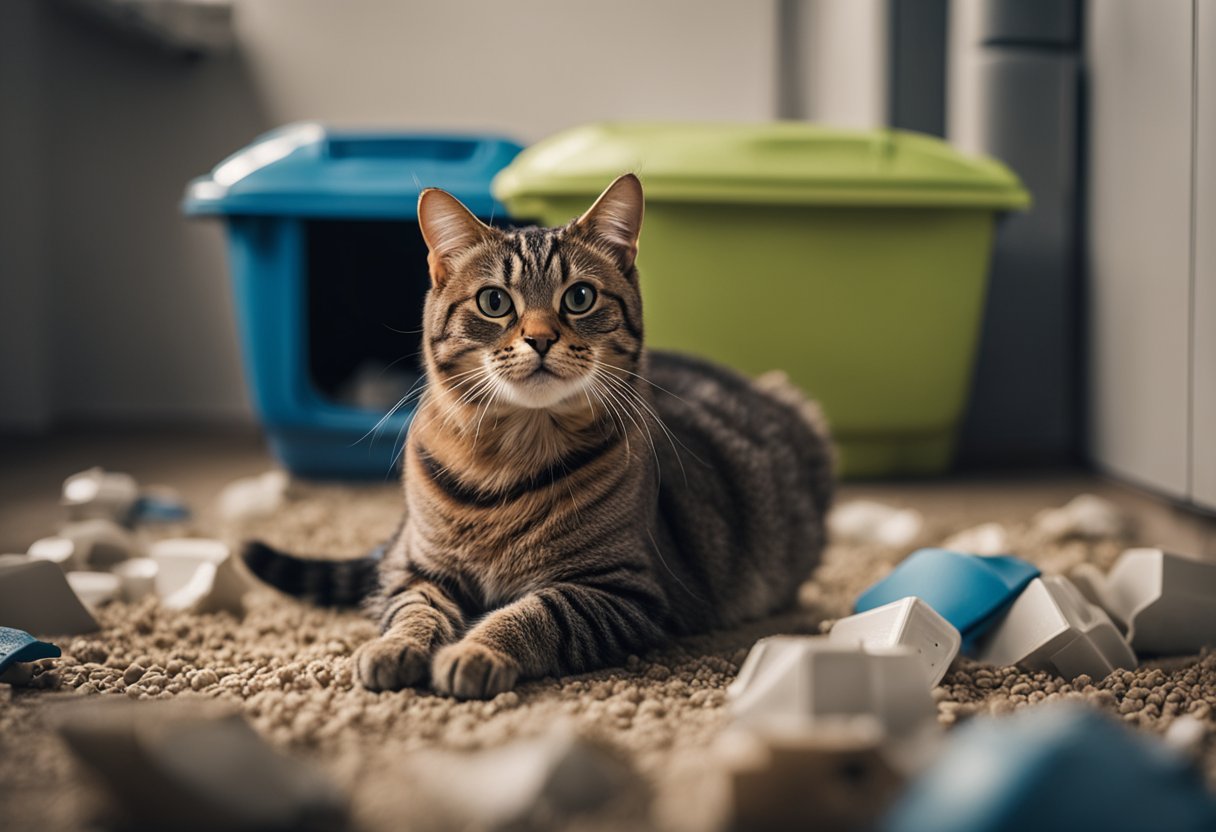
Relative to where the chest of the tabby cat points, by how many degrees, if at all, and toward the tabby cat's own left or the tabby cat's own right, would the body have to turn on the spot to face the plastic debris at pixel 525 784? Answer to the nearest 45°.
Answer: approximately 45° to the tabby cat's own left

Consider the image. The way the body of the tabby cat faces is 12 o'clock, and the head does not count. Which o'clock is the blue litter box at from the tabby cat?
The blue litter box is roughly at 4 o'clock from the tabby cat.

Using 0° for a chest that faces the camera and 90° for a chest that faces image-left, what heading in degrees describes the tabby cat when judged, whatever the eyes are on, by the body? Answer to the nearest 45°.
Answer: approximately 45°
